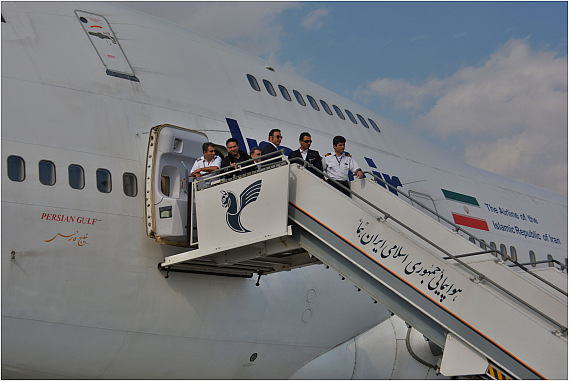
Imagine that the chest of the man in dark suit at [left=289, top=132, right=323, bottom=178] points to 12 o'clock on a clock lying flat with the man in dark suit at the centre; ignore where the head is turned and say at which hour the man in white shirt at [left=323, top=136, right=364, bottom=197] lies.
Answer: The man in white shirt is roughly at 8 o'clock from the man in dark suit.

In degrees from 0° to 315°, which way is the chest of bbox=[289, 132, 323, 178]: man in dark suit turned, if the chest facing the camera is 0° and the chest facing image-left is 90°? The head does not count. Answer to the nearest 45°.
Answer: approximately 0°

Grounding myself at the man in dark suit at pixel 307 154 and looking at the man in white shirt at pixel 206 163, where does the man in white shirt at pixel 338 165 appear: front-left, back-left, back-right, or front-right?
back-right
